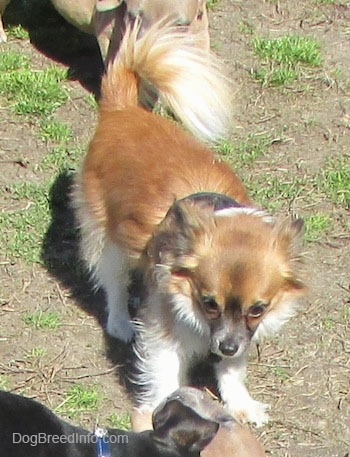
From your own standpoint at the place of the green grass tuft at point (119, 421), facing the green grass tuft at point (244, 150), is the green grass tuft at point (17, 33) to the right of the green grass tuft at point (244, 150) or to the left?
left

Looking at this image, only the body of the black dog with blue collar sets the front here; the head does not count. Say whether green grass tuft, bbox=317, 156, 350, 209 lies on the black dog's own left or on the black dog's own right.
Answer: on the black dog's own left

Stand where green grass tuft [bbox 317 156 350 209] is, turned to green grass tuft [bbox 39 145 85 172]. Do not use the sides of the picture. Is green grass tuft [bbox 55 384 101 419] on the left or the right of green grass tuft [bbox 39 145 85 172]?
left
